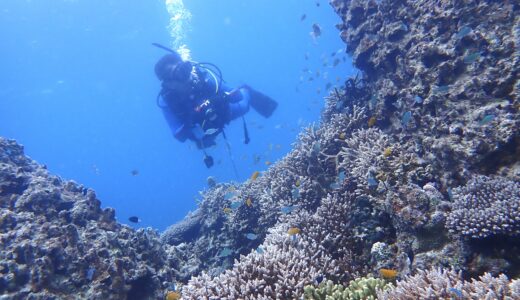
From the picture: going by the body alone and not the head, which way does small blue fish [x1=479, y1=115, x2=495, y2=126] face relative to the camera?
to the viewer's left

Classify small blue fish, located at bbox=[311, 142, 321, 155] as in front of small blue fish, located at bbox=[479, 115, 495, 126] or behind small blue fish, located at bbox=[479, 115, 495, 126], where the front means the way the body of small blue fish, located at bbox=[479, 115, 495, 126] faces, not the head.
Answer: in front
